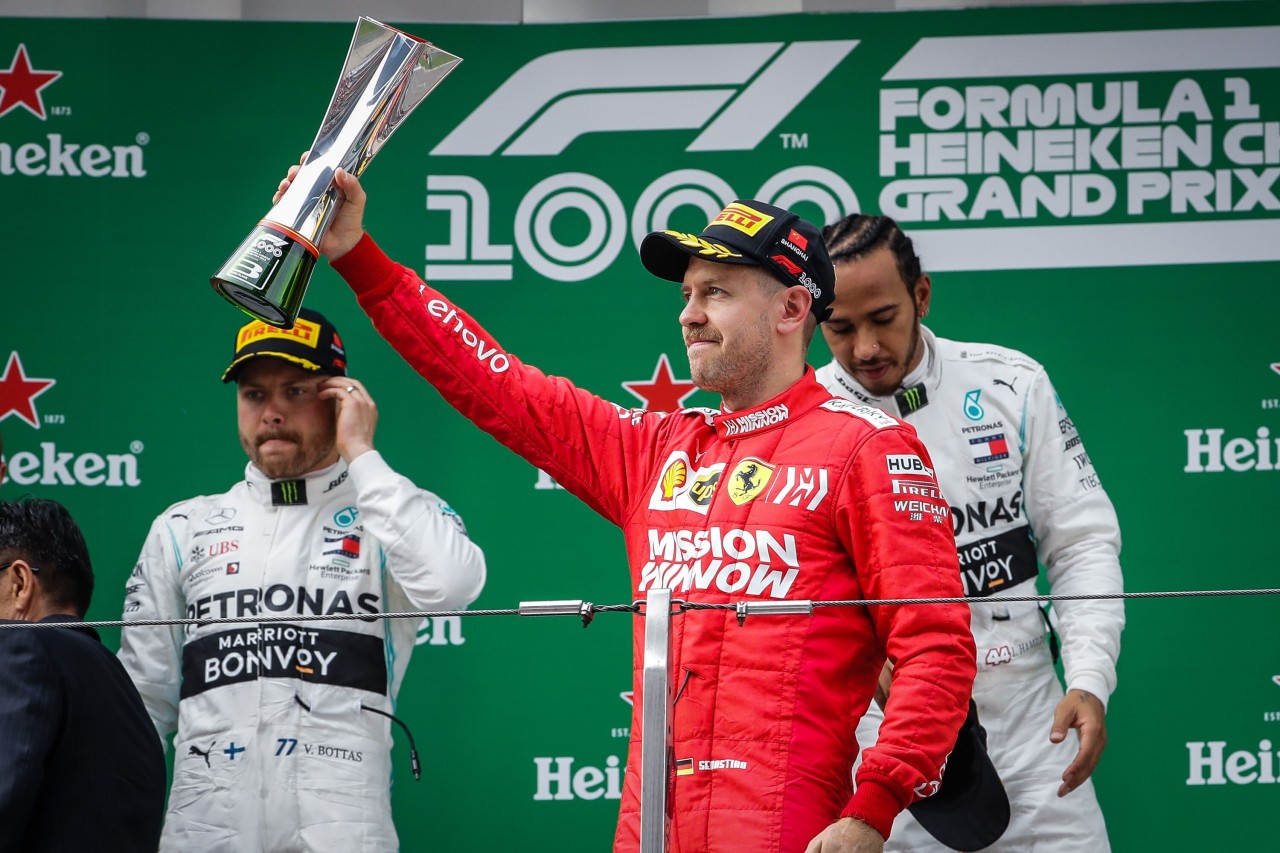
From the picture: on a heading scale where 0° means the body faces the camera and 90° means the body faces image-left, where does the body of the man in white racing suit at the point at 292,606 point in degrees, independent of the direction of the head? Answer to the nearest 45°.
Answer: approximately 0°

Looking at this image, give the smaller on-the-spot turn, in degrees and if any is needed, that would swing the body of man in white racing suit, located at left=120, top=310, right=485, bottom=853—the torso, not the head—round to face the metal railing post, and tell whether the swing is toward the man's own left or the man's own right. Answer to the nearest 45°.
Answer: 0° — they already face it

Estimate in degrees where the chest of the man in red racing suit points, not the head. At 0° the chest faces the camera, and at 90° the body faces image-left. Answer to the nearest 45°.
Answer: approximately 45°

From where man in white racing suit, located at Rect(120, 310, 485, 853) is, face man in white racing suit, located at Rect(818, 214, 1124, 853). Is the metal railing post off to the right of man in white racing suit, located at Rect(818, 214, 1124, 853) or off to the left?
right

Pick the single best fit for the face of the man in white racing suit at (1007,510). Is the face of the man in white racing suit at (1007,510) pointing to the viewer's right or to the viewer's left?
to the viewer's left

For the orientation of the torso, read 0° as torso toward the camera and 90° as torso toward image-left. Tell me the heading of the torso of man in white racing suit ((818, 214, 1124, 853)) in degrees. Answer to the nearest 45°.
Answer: approximately 45°

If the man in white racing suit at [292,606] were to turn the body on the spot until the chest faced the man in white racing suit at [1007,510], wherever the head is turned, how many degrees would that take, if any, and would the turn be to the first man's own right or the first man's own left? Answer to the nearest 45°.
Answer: approximately 90° to the first man's own left
